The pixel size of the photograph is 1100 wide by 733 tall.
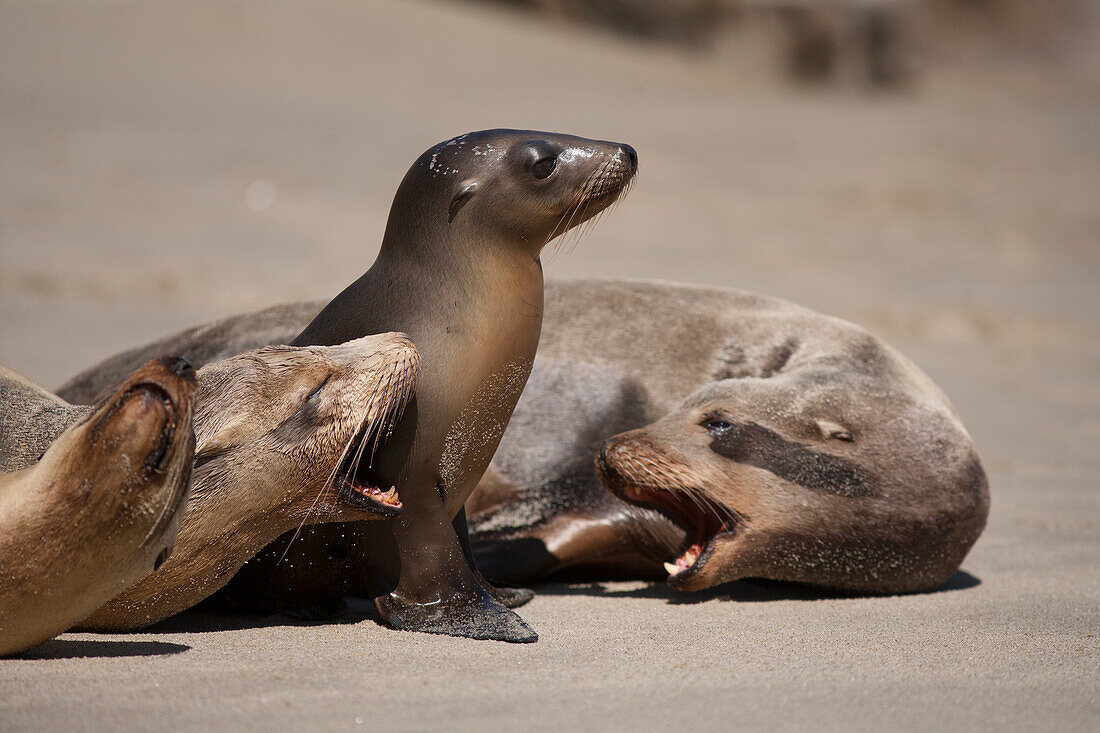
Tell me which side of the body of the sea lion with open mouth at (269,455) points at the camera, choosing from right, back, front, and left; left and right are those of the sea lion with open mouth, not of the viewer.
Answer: right

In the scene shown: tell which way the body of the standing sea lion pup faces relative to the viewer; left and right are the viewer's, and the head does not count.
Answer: facing to the right of the viewer

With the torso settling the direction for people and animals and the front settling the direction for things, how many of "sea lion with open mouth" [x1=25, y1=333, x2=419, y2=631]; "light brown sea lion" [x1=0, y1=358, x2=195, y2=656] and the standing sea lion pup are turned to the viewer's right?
3

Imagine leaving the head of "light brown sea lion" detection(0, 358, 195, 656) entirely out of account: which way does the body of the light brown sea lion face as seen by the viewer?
to the viewer's right
